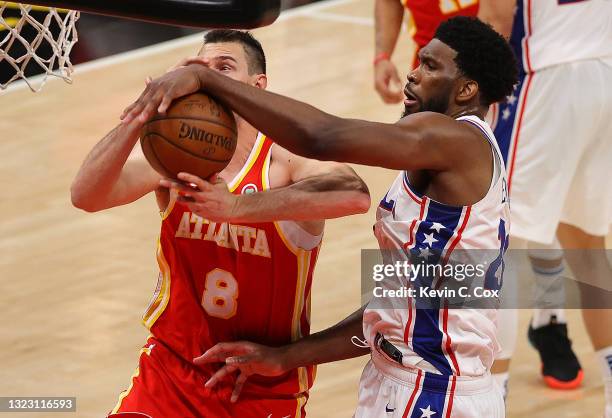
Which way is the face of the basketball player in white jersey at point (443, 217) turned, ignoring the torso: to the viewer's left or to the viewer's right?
to the viewer's left

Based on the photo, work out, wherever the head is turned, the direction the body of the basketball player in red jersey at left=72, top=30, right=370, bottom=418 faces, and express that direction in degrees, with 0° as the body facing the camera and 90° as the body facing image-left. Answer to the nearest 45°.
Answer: approximately 0°

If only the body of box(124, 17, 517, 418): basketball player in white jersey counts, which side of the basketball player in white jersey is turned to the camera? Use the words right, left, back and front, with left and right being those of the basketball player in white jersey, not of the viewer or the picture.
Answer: left

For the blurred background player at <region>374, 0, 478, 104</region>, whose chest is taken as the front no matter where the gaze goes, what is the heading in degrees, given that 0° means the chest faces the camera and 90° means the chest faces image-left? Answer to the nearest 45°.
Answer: approximately 0°

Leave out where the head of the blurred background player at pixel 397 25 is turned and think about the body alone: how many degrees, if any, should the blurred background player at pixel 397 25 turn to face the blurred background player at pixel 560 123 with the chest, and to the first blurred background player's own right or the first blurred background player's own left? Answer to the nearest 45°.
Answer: approximately 45° to the first blurred background player's own left
